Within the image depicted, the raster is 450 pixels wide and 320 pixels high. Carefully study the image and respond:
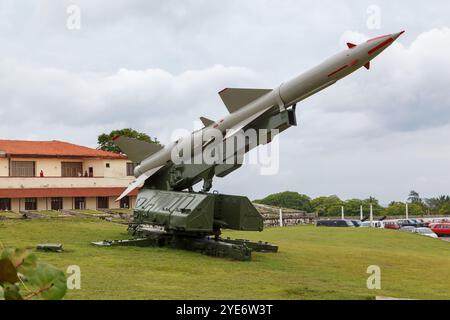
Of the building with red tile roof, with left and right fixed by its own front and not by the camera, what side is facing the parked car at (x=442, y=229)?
left

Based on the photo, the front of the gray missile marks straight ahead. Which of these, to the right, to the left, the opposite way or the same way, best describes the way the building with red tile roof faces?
to the right

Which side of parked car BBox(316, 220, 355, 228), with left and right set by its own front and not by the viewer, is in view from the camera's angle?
right

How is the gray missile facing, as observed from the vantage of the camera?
facing to the right of the viewer

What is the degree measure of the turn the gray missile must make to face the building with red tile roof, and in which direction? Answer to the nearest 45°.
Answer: approximately 135° to its left

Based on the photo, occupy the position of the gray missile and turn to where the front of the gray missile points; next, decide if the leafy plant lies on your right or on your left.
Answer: on your right
